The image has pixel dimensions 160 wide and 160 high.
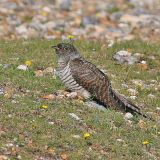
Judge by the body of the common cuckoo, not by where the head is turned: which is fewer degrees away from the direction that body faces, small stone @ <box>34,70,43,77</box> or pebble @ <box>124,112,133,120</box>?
the small stone

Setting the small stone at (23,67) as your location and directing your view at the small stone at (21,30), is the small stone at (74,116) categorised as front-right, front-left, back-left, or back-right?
back-right

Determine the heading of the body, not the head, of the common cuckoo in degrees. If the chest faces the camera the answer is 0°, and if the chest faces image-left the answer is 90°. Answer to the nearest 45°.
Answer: approximately 90°

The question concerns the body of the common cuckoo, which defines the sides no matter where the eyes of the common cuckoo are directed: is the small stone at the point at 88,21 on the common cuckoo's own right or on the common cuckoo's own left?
on the common cuckoo's own right

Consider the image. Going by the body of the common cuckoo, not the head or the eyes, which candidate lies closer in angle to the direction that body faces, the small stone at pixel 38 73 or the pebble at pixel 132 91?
the small stone

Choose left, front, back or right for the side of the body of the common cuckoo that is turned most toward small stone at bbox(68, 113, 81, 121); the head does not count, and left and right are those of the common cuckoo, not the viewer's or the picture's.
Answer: left
